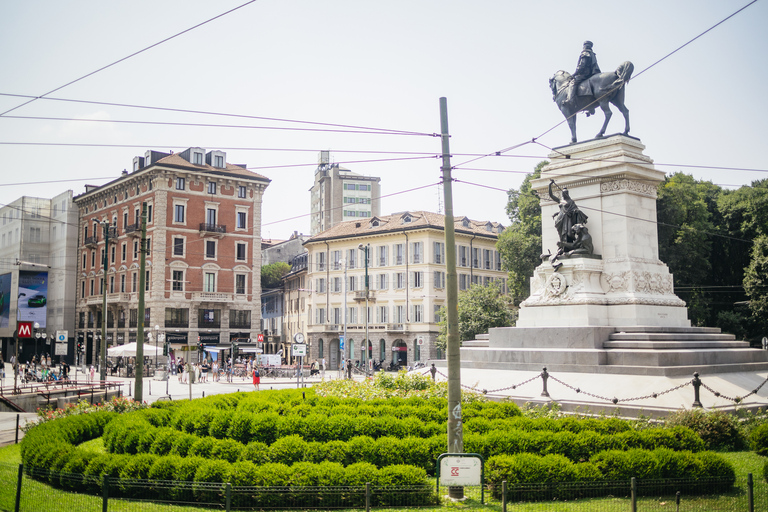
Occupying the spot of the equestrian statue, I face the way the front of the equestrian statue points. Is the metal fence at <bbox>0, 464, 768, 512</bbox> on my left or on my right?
on my left

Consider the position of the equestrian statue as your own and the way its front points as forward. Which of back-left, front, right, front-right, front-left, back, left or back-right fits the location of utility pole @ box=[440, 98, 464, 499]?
left

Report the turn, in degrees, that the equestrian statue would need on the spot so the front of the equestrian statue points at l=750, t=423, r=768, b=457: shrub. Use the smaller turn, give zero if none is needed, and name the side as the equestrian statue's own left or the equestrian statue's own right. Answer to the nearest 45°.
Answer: approximately 90° to the equestrian statue's own left

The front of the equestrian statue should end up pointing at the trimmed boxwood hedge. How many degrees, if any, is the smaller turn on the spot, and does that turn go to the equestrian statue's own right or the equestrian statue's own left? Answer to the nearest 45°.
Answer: approximately 90° to the equestrian statue's own left

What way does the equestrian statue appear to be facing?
to the viewer's left
